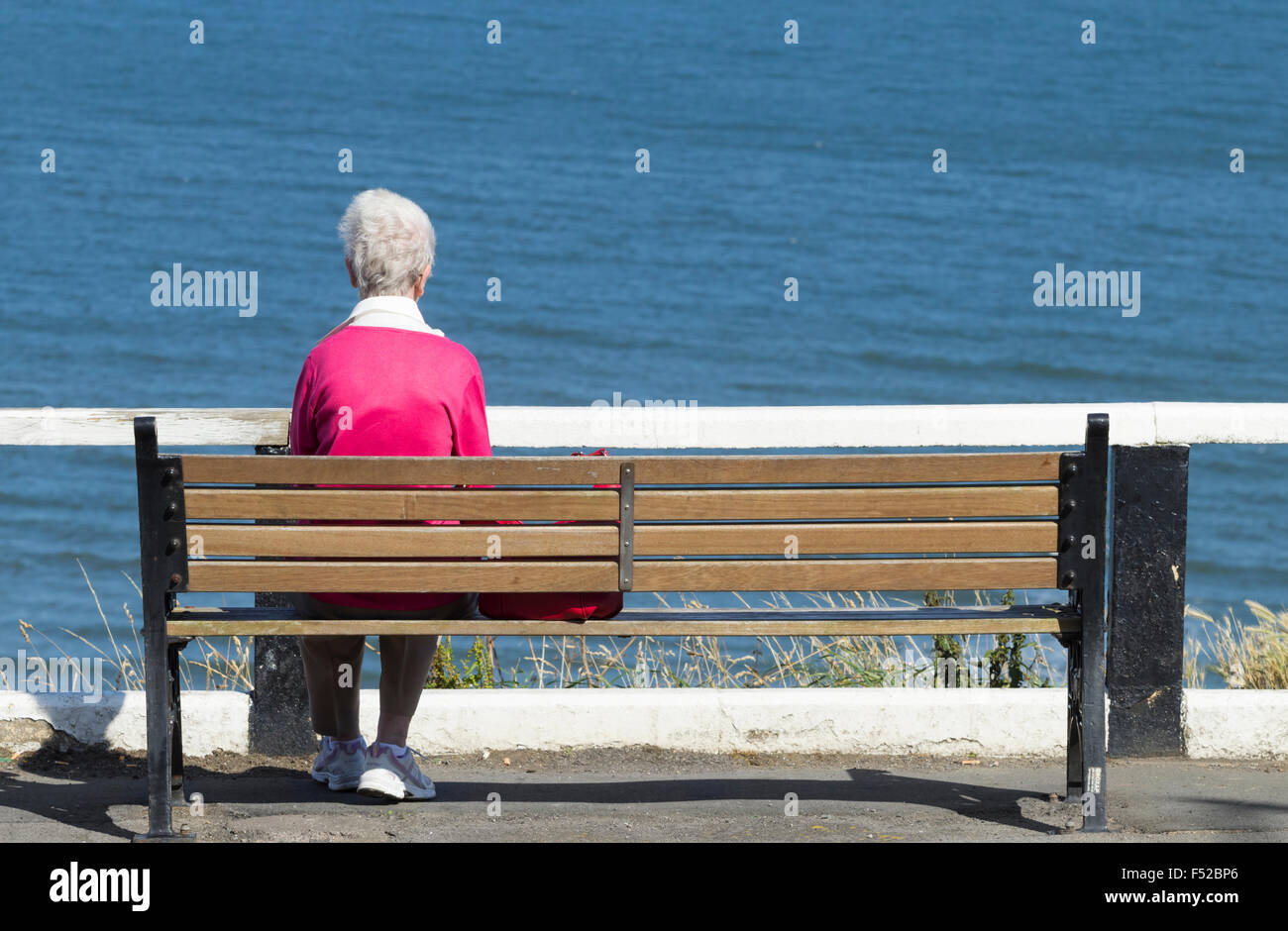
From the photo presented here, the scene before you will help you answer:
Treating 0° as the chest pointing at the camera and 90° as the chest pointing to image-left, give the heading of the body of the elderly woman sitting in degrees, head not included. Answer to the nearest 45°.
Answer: approximately 180°

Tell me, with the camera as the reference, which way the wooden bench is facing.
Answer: facing away from the viewer
